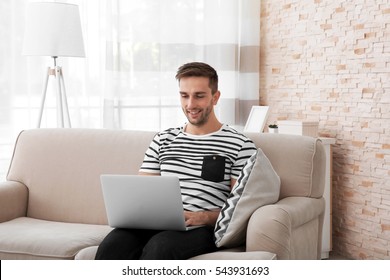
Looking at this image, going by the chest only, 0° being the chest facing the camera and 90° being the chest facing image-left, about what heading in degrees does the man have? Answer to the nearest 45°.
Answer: approximately 45°

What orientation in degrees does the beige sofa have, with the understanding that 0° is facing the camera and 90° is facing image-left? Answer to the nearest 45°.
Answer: approximately 45°

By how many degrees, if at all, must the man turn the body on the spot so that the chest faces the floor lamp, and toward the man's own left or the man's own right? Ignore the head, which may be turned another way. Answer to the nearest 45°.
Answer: approximately 90° to the man's own right

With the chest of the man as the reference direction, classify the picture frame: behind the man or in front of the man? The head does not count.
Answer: behind

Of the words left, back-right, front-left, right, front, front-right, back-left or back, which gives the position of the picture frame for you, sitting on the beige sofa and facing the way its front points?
back
